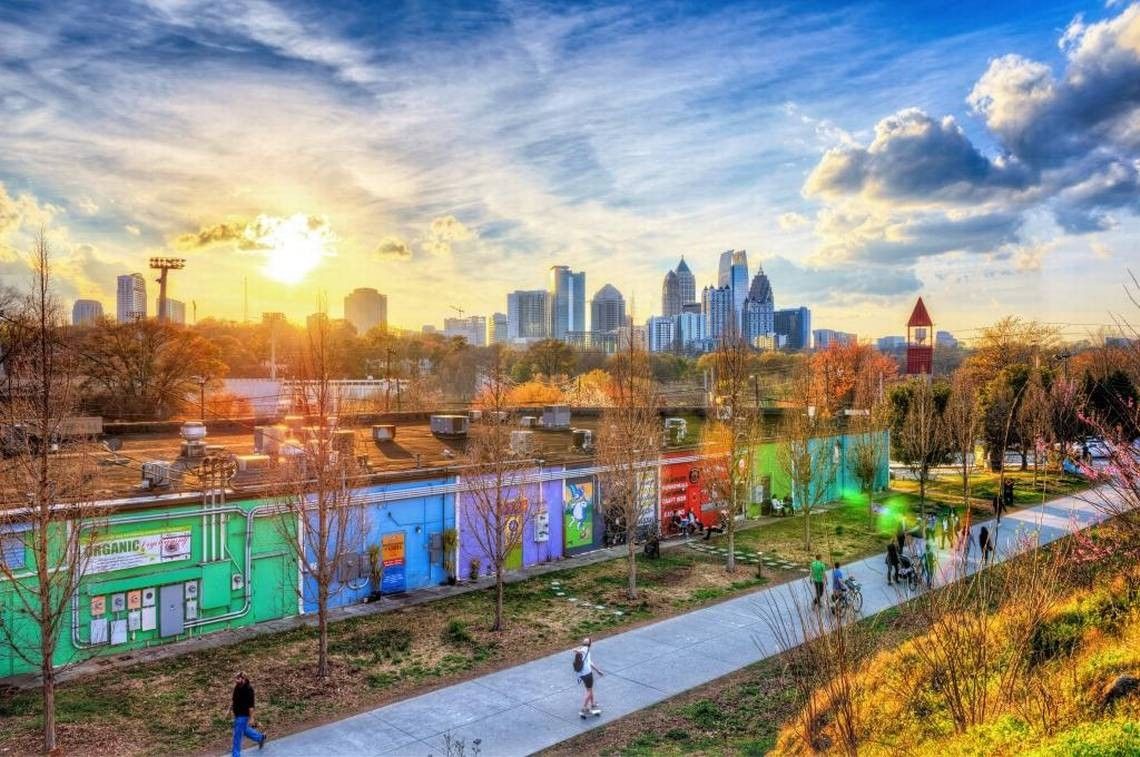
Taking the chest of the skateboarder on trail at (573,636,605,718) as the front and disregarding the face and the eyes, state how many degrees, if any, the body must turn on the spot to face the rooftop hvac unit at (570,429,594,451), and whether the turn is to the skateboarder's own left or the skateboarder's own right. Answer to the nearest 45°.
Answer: approximately 45° to the skateboarder's own left

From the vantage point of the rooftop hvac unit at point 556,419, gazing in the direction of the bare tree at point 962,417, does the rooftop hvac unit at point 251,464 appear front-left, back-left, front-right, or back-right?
back-right

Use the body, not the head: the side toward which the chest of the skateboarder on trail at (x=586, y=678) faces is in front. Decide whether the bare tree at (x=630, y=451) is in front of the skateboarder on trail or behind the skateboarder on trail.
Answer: in front

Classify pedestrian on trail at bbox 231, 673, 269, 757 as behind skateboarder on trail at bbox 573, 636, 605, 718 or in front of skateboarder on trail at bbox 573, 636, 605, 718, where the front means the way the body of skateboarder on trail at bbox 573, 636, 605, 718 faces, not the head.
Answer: behind

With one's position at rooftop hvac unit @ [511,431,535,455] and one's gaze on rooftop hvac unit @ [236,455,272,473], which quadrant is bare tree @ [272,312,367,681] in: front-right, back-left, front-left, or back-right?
front-left

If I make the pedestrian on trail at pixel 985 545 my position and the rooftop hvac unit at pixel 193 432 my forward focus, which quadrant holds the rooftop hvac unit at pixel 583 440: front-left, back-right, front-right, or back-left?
front-right

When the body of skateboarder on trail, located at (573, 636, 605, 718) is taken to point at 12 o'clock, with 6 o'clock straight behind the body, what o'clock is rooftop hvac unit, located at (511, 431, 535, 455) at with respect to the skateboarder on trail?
The rooftop hvac unit is roughly at 10 o'clock from the skateboarder on trail.

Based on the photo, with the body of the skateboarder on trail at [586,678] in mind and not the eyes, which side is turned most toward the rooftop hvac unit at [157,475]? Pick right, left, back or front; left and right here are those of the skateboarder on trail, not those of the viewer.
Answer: left

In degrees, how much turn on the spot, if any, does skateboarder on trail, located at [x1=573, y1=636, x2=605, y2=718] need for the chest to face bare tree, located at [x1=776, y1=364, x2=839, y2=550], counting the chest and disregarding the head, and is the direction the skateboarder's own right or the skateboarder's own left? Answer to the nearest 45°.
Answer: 0° — they already face it

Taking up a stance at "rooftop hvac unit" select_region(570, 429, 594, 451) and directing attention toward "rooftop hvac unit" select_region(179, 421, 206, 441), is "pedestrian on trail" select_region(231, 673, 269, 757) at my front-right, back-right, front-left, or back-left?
front-left

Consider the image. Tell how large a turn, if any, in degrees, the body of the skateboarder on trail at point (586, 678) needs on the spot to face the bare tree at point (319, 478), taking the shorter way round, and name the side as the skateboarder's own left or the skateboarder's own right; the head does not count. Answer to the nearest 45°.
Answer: approximately 90° to the skateboarder's own left

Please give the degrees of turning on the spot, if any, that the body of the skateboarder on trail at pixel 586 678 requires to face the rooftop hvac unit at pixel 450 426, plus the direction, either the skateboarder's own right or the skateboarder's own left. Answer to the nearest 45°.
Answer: approximately 45° to the skateboarder's own left

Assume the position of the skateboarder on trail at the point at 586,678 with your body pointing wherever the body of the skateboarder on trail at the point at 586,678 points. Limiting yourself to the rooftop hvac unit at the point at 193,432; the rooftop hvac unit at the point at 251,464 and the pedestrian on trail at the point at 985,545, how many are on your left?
2

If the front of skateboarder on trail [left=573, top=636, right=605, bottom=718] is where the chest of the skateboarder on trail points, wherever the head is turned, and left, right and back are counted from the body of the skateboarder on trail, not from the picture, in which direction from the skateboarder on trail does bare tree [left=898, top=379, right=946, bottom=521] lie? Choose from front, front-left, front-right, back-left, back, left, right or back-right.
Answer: front

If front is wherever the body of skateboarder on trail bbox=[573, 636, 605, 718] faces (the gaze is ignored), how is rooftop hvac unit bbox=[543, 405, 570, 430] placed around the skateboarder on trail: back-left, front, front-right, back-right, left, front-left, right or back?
front-left

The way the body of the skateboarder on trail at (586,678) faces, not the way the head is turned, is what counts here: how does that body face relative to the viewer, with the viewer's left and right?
facing away from the viewer and to the right of the viewer

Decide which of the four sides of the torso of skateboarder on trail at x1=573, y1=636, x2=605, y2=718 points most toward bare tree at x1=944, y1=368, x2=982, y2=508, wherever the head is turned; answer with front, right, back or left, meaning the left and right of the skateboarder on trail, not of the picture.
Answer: front
